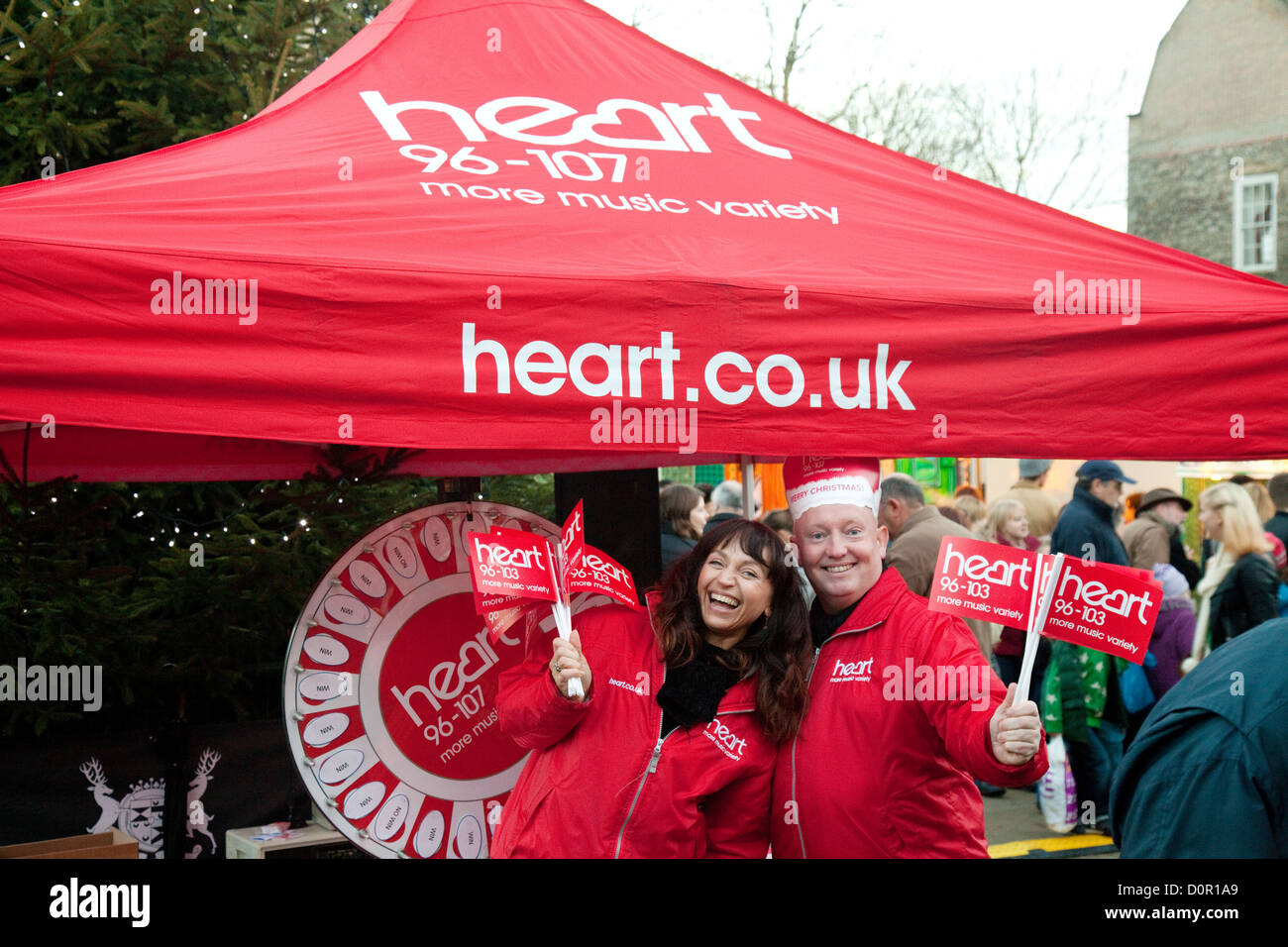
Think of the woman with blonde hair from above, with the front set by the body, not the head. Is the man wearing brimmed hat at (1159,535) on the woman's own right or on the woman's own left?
on the woman's own right

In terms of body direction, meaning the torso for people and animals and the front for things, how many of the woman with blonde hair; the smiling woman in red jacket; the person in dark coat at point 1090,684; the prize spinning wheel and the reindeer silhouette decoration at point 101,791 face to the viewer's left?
1

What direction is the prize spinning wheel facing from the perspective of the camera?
toward the camera

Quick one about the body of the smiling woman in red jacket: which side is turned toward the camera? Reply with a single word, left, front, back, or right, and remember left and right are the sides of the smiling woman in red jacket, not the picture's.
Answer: front

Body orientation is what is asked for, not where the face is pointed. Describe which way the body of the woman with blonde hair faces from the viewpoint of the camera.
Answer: to the viewer's left

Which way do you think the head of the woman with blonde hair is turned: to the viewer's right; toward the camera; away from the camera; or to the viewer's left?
to the viewer's left

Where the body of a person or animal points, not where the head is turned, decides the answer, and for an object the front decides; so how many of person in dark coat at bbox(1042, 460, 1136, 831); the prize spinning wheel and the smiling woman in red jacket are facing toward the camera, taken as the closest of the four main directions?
2

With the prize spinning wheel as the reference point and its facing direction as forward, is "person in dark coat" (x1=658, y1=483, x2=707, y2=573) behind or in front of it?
behind
